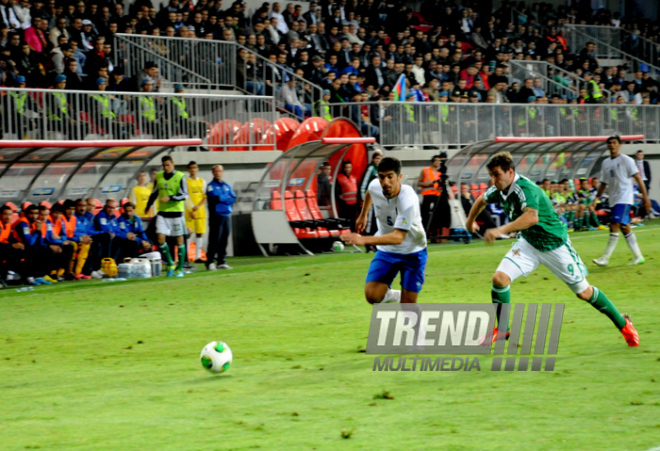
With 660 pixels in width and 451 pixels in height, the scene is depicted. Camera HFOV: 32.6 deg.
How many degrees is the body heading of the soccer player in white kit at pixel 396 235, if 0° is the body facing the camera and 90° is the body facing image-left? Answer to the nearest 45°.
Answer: approximately 45°

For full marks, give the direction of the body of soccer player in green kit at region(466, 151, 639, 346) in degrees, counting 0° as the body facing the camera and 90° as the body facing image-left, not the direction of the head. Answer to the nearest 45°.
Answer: approximately 45°

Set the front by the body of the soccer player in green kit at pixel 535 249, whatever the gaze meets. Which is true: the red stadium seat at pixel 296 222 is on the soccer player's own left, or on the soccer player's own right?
on the soccer player's own right

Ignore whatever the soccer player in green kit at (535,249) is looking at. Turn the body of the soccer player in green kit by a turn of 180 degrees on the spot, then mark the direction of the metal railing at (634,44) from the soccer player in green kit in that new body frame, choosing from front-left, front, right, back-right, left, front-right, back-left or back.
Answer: front-left

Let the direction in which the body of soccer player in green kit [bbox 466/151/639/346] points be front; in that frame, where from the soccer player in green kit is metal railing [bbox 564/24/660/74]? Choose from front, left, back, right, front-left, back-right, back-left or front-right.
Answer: back-right

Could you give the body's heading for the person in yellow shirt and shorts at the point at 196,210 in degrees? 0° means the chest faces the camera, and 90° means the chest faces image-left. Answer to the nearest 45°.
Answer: approximately 0°

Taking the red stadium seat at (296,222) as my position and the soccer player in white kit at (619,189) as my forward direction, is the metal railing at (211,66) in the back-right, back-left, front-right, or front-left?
back-left

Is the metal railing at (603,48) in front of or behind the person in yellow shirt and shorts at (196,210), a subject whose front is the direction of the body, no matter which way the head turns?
behind
